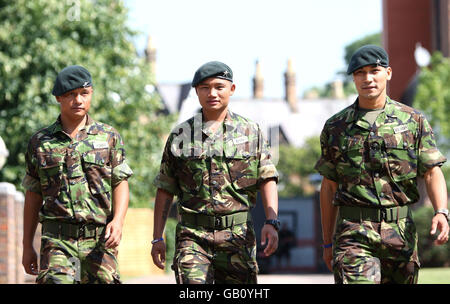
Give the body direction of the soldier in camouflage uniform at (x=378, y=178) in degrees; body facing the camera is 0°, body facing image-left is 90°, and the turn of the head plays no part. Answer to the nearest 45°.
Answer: approximately 0°

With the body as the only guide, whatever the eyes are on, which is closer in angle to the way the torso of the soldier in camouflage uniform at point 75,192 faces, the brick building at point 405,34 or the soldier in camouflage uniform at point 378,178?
the soldier in camouflage uniform

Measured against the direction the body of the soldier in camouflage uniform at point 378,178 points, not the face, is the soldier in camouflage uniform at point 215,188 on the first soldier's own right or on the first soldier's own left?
on the first soldier's own right

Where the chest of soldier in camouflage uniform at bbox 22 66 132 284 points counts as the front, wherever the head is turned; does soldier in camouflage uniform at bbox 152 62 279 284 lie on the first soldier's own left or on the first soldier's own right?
on the first soldier's own left

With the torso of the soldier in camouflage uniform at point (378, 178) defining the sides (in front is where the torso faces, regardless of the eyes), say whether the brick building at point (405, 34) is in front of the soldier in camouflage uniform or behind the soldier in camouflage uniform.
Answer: behind

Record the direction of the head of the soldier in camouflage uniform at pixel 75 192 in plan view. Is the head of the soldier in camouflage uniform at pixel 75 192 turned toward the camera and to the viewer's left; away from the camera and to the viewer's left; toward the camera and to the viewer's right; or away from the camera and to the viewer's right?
toward the camera and to the viewer's right

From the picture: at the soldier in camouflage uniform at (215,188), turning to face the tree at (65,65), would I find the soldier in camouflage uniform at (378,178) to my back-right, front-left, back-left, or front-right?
back-right

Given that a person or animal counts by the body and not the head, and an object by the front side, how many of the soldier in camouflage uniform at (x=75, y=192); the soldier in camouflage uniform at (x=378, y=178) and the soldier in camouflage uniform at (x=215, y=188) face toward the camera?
3

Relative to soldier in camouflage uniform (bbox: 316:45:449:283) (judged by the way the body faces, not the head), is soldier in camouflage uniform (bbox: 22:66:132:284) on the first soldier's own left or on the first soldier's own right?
on the first soldier's own right
